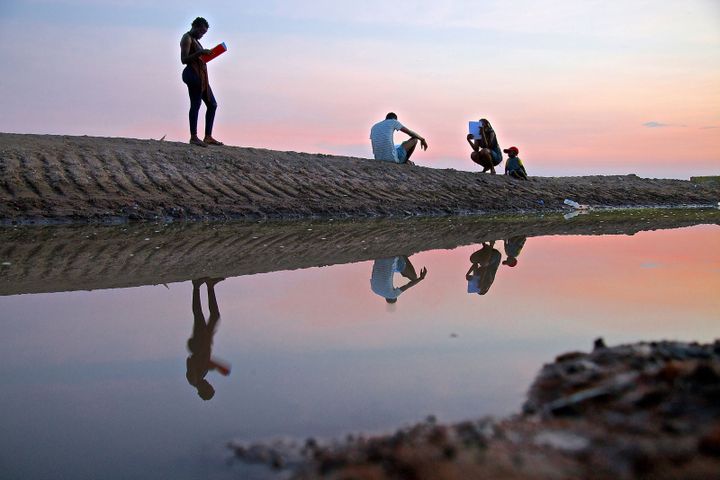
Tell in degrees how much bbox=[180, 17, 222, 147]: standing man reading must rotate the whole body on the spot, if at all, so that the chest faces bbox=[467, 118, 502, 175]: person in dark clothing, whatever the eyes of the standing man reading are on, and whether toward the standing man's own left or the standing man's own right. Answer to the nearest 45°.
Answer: approximately 45° to the standing man's own left

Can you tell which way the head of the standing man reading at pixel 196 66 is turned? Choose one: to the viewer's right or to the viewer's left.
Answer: to the viewer's right

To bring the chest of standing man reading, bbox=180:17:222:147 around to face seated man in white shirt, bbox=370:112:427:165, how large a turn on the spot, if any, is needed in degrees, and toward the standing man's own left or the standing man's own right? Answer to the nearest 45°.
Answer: approximately 45° to the standing man's own left

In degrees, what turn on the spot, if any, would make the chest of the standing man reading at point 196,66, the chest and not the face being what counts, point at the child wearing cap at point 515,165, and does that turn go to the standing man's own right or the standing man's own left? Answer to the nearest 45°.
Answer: approximately 45° to the standing man's own left

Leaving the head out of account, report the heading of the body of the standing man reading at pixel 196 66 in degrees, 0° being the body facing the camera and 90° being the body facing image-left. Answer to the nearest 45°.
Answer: approximately 270°
